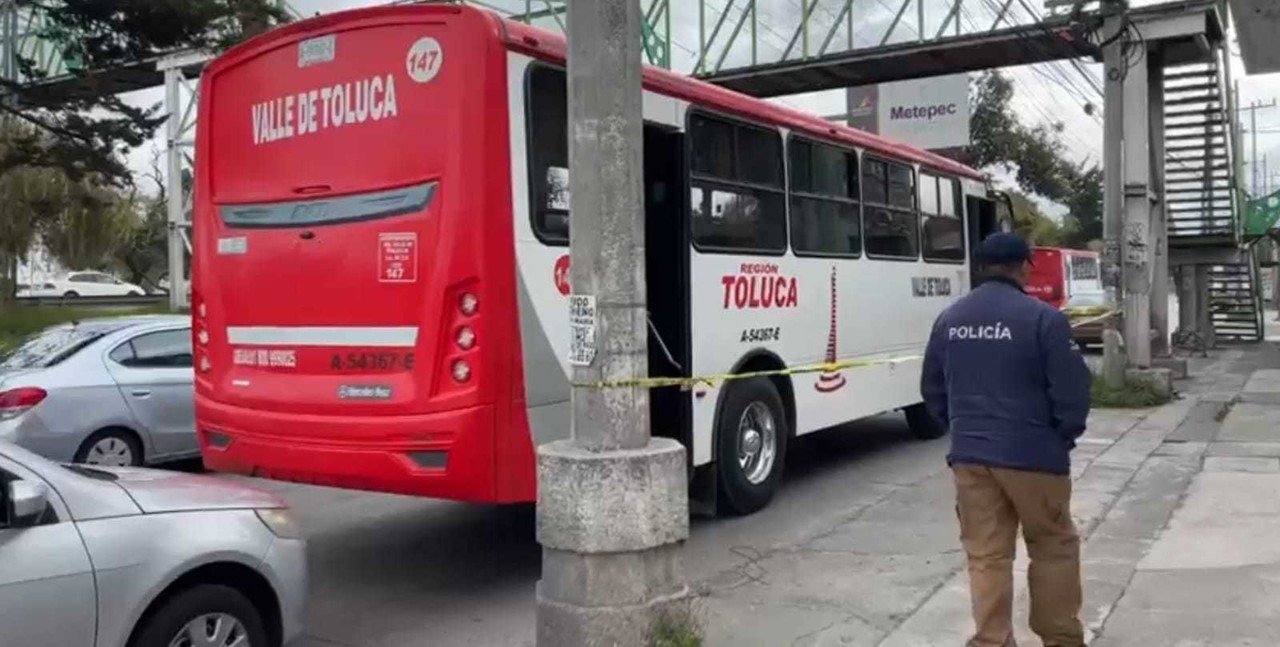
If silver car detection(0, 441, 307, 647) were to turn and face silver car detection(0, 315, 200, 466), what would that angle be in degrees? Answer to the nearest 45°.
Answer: approximately 90° to its left

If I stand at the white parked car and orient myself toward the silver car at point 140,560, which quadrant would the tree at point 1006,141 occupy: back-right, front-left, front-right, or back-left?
front-left

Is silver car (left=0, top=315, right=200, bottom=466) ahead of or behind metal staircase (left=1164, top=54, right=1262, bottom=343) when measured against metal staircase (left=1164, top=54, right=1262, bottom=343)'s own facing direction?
ahead

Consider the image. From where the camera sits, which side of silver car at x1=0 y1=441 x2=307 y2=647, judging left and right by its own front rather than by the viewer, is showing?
right

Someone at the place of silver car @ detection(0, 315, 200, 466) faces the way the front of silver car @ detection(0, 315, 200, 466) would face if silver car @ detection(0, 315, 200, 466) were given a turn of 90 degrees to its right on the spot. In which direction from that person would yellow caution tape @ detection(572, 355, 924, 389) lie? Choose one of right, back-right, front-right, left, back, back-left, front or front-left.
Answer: front

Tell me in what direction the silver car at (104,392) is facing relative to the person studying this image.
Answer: facing away from the viewer and to the right of the viewer

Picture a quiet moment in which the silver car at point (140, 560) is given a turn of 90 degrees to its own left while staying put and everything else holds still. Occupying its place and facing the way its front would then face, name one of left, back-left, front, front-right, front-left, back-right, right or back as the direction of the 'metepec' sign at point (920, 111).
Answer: front-right

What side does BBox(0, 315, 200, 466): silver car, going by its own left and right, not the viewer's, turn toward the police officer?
right

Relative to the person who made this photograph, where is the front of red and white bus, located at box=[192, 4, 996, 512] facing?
facing away from the viewer and to the right of the viewer

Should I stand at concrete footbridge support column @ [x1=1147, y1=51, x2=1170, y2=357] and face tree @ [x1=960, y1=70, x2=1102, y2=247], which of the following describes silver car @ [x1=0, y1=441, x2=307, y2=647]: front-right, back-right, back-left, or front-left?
back-left
